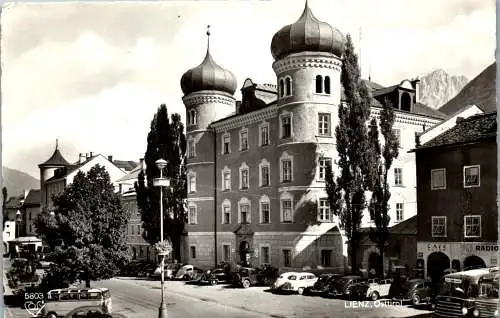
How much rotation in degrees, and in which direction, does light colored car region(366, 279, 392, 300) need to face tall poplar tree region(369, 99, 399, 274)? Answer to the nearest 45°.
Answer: approximately 135° to its right

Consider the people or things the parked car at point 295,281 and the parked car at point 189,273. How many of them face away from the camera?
0

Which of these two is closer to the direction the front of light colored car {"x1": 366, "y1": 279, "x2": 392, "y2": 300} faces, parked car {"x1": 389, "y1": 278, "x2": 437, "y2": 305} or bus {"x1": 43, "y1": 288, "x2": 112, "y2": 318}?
the bus

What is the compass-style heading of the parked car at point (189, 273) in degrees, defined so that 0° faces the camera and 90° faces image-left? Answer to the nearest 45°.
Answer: approximately 45°

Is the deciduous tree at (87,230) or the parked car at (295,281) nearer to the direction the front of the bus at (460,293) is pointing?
the deciduous tree

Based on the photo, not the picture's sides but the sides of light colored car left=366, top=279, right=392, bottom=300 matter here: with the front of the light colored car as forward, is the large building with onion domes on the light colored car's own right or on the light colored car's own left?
on the light colored car's own right
